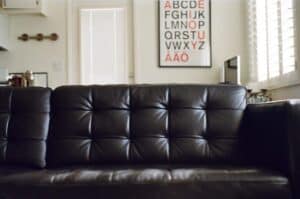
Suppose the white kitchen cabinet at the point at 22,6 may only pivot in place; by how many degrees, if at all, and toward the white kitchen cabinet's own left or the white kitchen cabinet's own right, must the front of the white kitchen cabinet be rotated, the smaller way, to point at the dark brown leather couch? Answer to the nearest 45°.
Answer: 0° — it already faces it

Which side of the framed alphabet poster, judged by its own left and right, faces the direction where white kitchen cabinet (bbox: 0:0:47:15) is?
right

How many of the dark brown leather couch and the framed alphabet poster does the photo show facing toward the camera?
2

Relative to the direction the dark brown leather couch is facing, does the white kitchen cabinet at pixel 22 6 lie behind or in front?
behind

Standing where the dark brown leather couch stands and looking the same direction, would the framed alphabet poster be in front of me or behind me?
behind

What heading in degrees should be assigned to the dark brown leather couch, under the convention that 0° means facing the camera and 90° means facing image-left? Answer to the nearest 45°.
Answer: approximately 0°

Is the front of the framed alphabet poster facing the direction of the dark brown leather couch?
yes

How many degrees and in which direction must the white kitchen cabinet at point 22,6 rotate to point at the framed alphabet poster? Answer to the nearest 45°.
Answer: approximately 90° to its left
